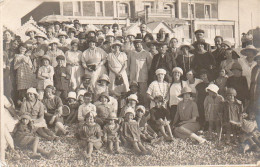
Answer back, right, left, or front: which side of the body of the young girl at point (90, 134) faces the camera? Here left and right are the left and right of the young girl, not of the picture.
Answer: front

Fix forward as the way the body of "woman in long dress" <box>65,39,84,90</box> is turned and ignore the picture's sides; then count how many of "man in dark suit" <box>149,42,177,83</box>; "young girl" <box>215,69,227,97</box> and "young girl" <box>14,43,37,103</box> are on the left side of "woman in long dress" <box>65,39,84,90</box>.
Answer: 2

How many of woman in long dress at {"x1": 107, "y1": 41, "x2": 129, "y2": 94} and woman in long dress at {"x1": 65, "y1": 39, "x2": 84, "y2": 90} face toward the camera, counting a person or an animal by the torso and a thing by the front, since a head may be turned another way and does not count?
2

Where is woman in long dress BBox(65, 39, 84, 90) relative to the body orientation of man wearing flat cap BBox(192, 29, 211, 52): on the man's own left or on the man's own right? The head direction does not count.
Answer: on the man's own right

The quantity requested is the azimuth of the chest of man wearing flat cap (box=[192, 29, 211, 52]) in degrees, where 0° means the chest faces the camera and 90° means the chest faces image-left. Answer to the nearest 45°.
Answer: approximately 0°

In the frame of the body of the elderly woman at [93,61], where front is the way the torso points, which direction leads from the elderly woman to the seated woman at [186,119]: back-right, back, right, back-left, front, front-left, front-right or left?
left

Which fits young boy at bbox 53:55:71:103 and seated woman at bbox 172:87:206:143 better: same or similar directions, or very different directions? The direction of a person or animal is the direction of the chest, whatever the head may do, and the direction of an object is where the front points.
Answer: same or similar directions

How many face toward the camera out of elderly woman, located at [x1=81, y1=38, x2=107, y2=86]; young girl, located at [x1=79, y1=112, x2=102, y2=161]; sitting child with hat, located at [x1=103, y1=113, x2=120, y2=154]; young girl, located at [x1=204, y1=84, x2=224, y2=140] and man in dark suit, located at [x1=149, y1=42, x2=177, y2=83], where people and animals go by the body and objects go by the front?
5

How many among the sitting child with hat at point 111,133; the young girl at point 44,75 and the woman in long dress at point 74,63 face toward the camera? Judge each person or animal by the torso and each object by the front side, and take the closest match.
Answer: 3

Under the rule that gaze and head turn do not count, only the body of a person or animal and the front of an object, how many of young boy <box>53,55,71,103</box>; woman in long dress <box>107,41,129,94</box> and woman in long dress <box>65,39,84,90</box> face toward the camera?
3

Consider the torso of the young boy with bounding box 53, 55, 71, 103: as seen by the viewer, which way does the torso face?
toward the camera

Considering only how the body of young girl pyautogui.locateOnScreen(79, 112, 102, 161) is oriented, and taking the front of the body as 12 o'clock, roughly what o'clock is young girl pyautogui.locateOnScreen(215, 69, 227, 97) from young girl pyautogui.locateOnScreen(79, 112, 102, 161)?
young girl pyautogui.locateOnScreen(215, 69, 227, 97) is roughly at 9 o'clock from young girl pyautogui.locateOnScreen(79, 112, 102, 161).

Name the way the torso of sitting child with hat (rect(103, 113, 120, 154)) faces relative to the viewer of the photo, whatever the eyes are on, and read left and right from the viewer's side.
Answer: facing the viewer

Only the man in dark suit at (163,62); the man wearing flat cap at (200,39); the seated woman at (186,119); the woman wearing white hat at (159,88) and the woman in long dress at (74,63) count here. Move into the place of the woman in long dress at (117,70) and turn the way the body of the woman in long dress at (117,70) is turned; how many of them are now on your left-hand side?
4

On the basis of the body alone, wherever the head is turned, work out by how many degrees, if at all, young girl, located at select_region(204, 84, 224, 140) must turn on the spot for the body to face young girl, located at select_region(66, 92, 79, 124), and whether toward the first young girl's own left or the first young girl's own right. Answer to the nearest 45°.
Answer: approximately 90° to the first young girl's own right
